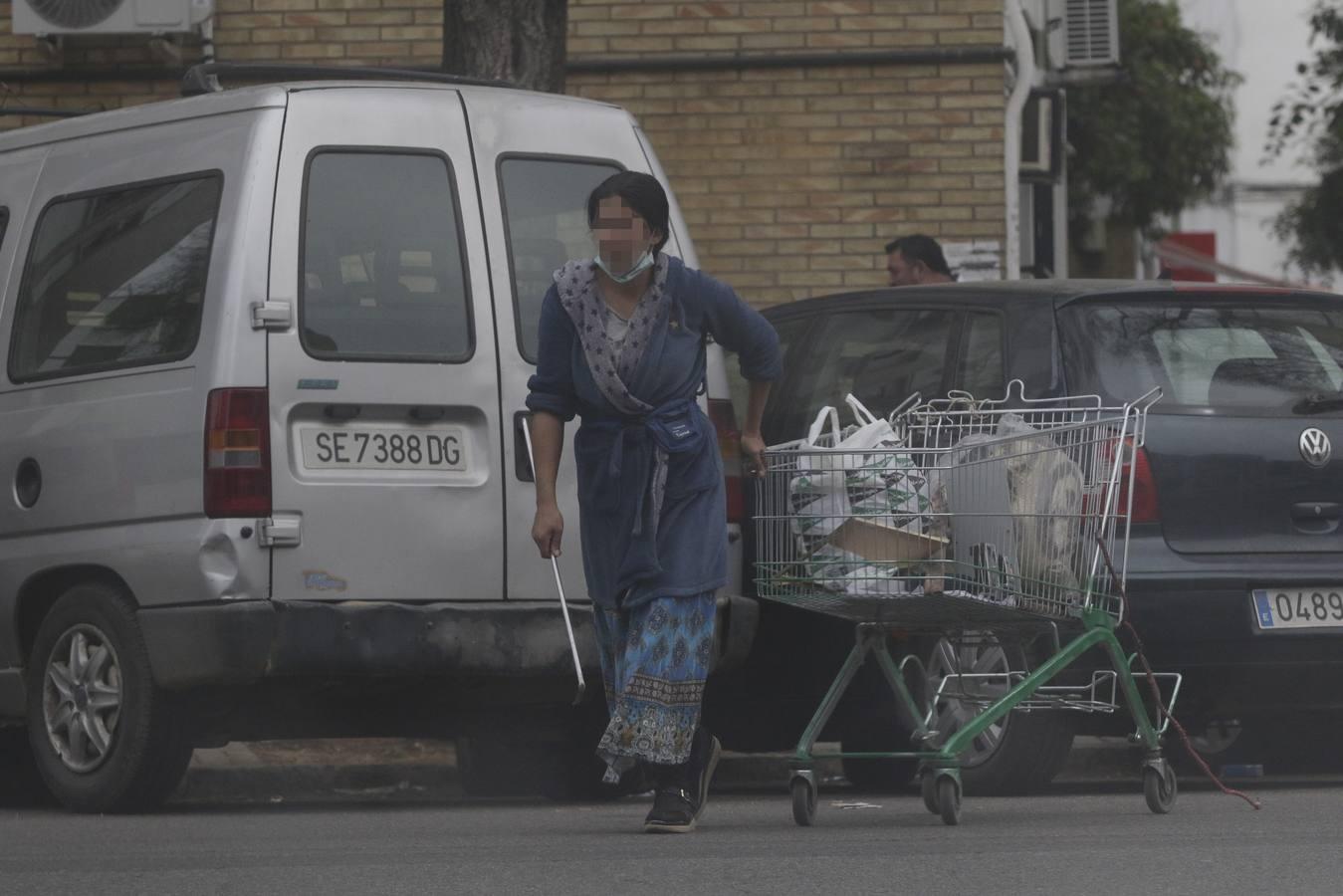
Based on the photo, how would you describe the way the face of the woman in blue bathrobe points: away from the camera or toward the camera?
toward the camera

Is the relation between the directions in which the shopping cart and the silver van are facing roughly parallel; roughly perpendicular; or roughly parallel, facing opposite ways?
roughly perpendicular

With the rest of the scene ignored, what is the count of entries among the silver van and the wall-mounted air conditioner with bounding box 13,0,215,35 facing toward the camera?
1

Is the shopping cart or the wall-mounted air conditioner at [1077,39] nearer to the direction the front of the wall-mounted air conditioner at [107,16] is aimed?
the shopping cart

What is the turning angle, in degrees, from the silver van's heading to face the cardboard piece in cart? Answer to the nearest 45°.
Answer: approximately 180°

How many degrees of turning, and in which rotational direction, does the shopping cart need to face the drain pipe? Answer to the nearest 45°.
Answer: approximately 135° to its right

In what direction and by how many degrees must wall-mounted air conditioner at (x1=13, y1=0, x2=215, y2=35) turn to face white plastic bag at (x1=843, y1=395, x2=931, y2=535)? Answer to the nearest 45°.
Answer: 0° — it already faces it

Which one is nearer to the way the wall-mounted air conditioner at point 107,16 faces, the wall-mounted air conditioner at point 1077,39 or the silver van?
the silver van

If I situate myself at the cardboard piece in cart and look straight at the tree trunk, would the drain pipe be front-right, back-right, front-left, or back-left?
front-right

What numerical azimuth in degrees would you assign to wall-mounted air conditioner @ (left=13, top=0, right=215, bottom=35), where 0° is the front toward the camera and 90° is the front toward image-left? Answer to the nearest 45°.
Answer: approximately 0°

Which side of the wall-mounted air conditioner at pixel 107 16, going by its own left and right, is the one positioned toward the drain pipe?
left

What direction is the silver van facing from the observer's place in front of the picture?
facing away from the viewer and to the left of the viewer

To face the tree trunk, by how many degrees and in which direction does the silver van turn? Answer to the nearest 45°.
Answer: approximately 45° to its right

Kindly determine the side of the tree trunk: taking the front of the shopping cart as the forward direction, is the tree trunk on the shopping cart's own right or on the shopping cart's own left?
on the shopping cart's own right

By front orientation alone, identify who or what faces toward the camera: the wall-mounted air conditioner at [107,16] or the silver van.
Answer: the wall-mounted air conditioner

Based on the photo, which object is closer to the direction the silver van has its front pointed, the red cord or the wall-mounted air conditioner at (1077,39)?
the wall-mounted air conditioner
